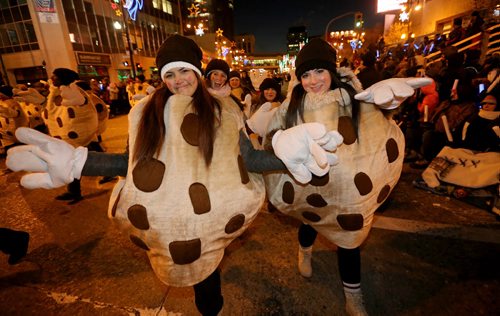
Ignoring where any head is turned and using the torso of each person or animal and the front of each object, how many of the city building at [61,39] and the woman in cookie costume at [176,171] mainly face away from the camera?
0

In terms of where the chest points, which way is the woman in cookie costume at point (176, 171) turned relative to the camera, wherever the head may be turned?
toward the camera

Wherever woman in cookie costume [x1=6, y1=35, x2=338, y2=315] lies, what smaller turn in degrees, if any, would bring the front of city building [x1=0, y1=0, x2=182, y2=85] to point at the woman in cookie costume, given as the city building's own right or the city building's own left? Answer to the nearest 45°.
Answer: approximately 45° to the city building's own right

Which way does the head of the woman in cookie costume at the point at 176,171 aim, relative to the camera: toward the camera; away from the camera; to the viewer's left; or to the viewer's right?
toward the camera

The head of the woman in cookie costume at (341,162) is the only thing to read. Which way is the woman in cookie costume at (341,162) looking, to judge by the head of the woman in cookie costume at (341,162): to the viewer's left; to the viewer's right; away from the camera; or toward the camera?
toward the camera

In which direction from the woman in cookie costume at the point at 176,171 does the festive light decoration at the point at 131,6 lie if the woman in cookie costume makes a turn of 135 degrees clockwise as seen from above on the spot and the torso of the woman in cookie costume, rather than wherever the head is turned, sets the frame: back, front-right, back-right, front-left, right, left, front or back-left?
front-right

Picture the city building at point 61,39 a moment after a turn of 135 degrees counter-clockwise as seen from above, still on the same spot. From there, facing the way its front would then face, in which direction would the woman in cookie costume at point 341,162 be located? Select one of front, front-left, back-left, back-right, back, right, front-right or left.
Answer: back

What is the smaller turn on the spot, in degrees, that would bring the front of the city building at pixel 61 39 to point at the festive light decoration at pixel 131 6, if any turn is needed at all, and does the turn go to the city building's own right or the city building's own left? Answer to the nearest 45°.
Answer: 0° — it already faces it

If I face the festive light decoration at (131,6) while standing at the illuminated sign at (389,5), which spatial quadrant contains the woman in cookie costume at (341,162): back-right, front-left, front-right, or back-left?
front-left

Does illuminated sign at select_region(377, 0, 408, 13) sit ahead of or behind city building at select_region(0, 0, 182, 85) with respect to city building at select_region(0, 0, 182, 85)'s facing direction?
ahead

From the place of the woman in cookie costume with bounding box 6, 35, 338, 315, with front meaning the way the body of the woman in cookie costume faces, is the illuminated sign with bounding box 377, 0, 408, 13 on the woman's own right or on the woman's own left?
on the woman's own left

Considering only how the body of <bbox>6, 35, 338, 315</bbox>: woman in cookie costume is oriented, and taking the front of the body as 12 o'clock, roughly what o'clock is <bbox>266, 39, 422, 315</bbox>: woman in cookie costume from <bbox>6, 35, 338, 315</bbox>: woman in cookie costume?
<bbox>266, 39, 422, 315</bbox>: woman in cookie costume is roughly at 9 o'clock from <bbox>6, 35, 338, 315</bbox>: woman in cookie costume.
